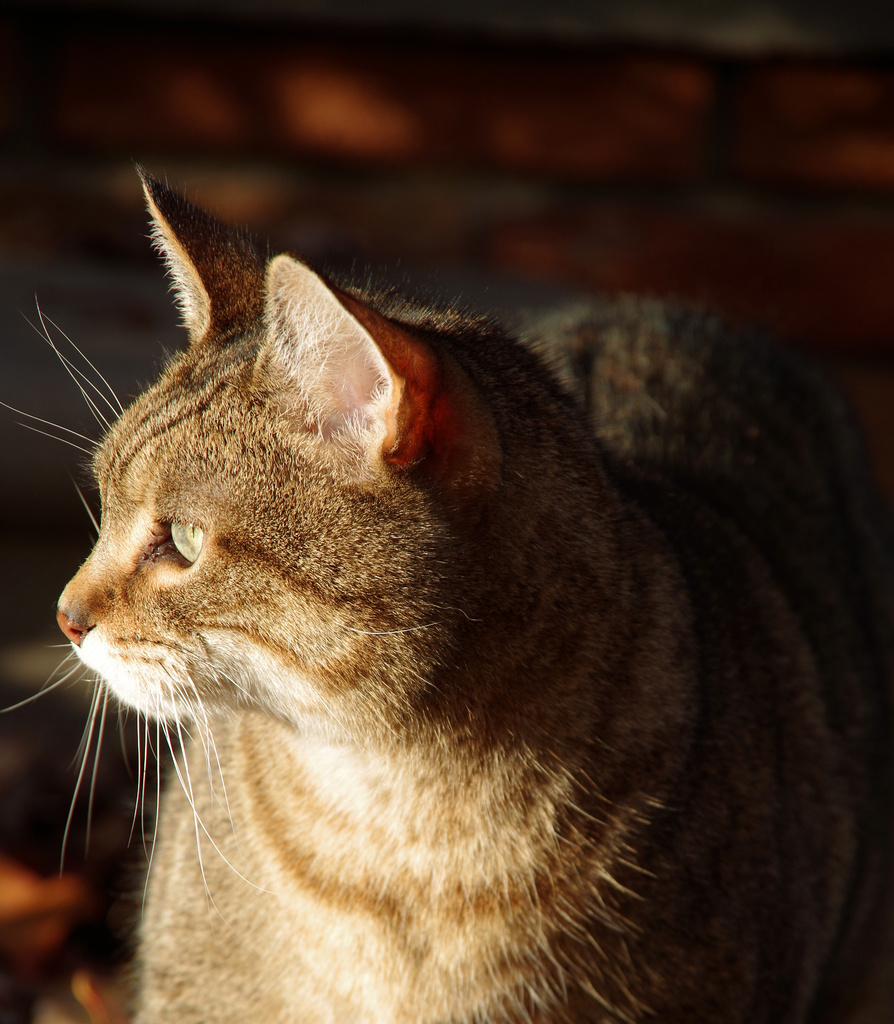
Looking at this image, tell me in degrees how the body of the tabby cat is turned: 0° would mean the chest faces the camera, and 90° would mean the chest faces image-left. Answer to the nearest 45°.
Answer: approximately 45°
